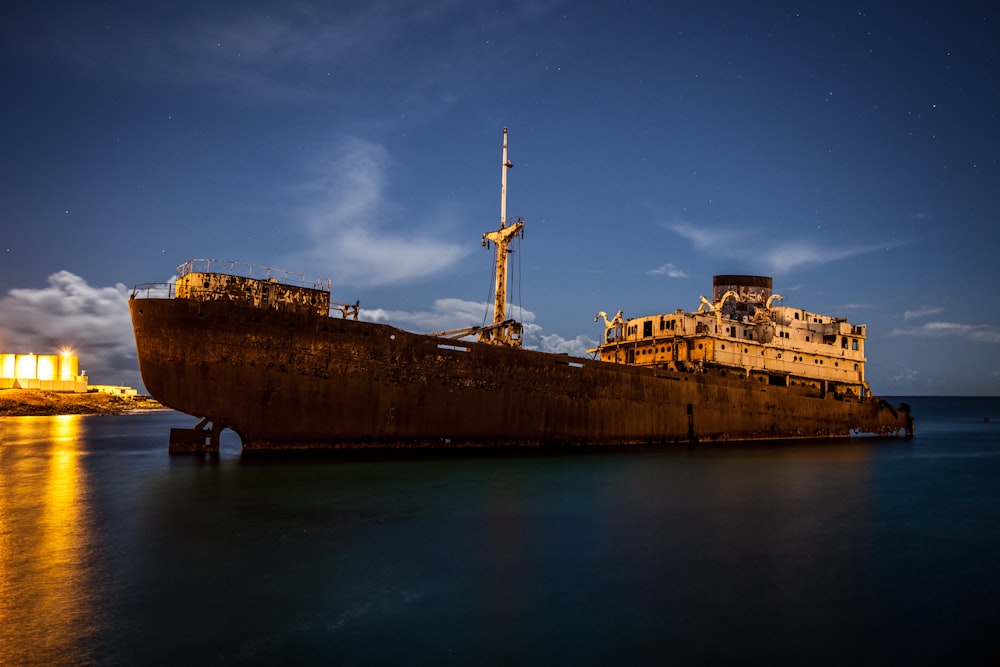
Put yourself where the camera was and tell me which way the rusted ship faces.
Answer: facing away from the viewer and to the right of the viewer
